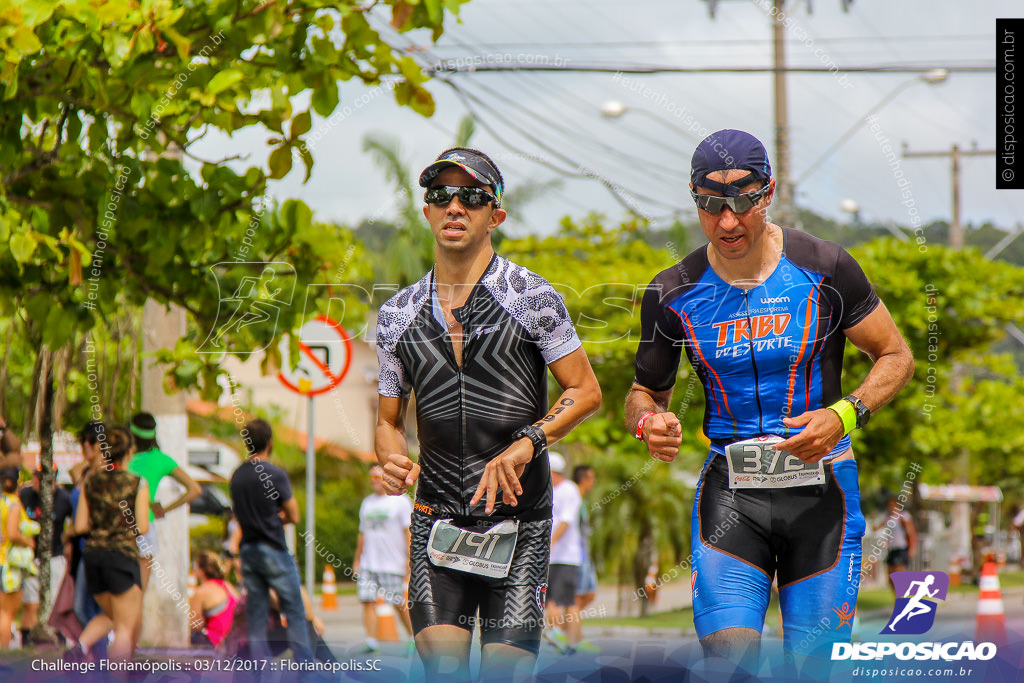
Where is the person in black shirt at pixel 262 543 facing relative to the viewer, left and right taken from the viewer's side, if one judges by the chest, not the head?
facing away from the viewer and to the right of the viewer

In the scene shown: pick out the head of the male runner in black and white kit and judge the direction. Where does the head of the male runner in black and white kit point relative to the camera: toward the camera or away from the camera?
toward the camera

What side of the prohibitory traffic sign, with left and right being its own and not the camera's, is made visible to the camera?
front

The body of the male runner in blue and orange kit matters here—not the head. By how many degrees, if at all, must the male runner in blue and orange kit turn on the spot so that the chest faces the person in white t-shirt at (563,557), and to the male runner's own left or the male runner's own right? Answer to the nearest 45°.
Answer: approximately 180°

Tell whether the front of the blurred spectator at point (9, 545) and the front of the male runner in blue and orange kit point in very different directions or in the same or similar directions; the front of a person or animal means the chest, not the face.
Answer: very different directions

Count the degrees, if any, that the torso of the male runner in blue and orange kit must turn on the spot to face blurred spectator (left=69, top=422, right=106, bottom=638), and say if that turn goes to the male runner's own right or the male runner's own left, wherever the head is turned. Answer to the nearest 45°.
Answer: approximately 135° to the male runner's own right

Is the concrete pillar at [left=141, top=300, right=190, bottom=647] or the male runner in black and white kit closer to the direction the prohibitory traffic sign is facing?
the male runner in black and white kit

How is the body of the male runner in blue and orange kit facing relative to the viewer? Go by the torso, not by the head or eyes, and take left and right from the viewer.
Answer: facing the viewer

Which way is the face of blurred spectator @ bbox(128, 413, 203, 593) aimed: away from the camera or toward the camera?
away from the camera

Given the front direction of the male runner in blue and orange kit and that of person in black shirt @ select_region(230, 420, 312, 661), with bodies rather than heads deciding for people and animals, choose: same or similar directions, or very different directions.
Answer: very different directions

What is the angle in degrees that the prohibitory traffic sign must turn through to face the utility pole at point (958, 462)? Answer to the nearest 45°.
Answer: approximately 135° to its left

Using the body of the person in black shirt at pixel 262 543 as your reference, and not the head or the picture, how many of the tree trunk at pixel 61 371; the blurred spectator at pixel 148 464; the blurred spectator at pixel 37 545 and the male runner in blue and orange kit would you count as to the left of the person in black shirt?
3
